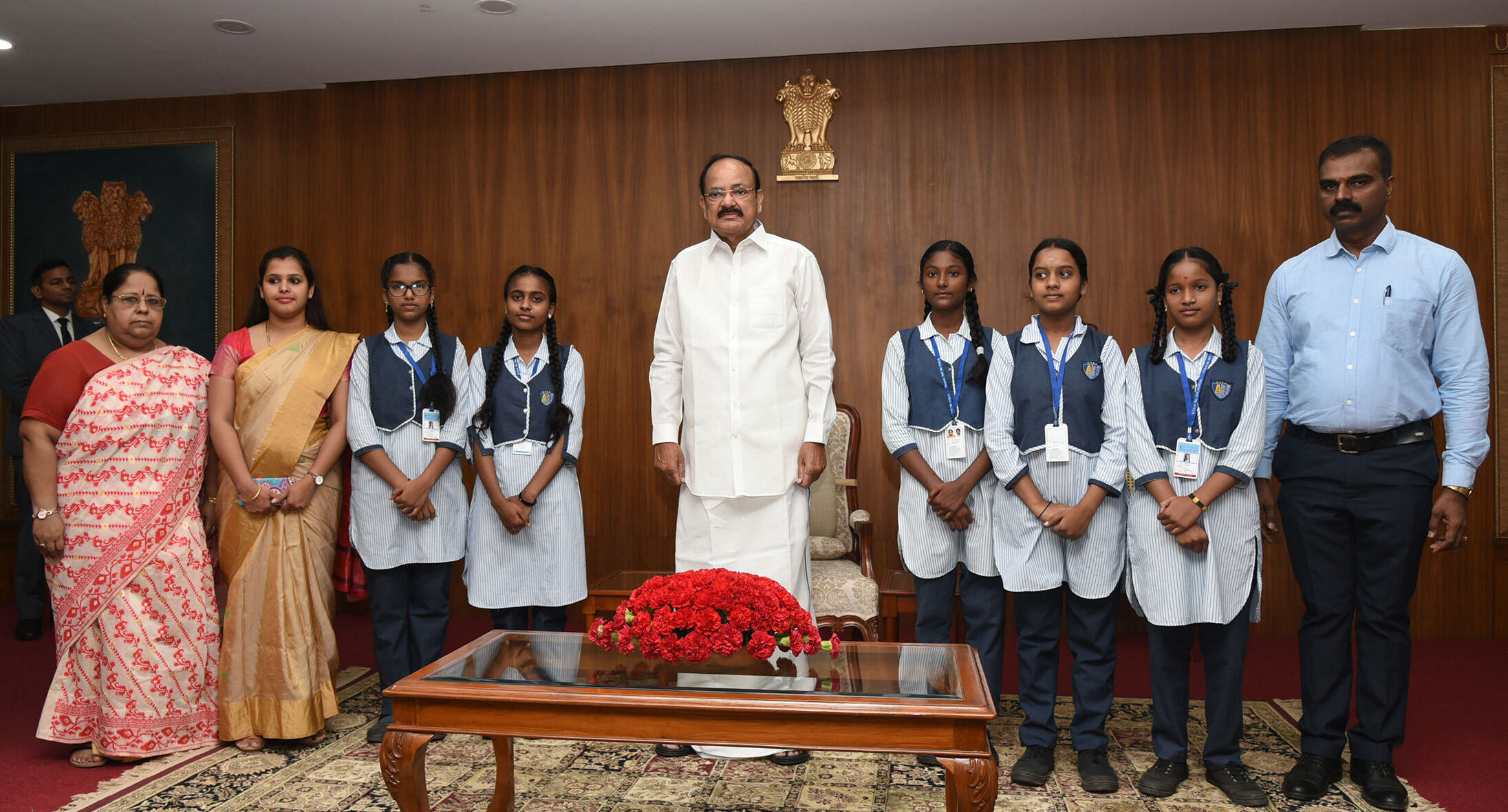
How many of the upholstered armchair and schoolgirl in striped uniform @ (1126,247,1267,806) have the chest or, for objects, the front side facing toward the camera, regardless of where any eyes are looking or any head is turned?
2

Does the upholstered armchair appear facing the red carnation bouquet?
yes

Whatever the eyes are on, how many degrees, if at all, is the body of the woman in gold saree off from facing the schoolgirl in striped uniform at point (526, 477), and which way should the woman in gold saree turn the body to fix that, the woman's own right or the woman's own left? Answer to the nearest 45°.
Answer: approximately 90° to the woman's own left

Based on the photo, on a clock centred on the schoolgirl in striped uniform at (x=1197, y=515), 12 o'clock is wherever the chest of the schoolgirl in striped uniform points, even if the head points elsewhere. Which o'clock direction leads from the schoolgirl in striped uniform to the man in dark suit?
The man in dark suit is roughly at 3 o'clock from the schoolgirl in striped uniform.

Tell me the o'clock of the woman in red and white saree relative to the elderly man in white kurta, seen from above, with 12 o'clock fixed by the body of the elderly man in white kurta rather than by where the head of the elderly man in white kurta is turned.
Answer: The woman in red and white saree is roughly at 3 o'clock from the elderly man in white kurta.

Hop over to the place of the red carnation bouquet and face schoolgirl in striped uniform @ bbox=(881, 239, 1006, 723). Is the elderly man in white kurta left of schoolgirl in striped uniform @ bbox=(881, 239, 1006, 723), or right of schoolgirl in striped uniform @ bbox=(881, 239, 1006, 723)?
left

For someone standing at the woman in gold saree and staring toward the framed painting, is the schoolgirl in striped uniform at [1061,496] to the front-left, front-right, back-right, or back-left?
back-right
